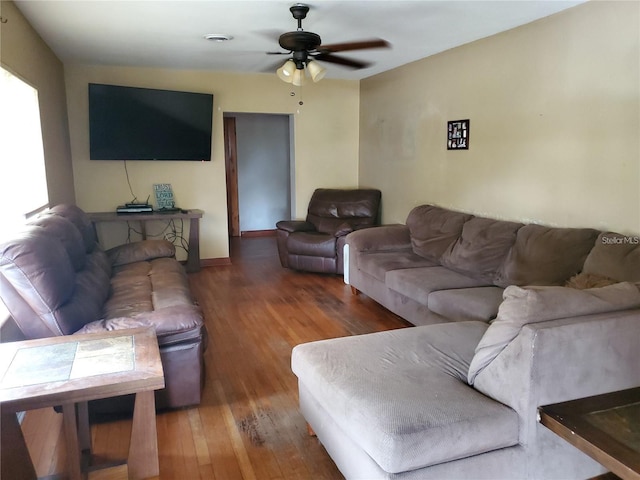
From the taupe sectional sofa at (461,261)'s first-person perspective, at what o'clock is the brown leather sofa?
The brown leather sofa is roughly at 12 o'clock from the taupe sectional sofa.

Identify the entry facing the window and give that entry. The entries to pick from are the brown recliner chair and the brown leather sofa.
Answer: the brown recliner chair

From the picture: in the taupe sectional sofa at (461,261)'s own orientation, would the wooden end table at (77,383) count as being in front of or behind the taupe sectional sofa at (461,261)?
in front

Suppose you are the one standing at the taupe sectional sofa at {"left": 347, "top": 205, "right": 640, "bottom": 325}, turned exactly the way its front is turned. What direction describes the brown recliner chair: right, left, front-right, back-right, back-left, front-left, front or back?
right

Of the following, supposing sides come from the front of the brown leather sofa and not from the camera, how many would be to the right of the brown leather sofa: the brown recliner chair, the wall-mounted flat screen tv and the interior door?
0

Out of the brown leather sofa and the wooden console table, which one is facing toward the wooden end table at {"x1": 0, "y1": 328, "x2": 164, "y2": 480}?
the wooden console table

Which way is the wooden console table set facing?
toward the camera

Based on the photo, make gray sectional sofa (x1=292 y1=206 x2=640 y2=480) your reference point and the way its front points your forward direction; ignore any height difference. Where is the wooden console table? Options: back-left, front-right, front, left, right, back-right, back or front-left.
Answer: right

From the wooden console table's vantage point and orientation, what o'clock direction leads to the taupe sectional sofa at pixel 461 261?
The taupe sectional sofa is roughly at 11 o'clock from the wooden console table.

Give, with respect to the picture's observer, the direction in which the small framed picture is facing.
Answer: facing the viewer and to the left of the viewer

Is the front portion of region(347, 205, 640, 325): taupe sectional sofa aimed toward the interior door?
no

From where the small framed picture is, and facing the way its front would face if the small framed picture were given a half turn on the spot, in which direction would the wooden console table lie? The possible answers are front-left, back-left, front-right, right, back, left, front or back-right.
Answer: back-left

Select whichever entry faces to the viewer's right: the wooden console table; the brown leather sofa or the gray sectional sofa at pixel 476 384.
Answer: the brown leather sofa

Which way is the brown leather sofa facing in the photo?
to the viewer's right

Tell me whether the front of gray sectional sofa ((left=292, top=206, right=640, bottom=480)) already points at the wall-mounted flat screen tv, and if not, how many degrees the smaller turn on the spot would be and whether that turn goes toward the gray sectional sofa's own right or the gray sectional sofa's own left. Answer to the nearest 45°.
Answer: approximately 90° to the gray sectional sofa's own right

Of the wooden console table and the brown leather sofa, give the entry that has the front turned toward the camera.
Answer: the wooden console table

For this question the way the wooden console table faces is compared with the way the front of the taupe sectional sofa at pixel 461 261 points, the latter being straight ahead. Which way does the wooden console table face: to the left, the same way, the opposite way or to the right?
to the left

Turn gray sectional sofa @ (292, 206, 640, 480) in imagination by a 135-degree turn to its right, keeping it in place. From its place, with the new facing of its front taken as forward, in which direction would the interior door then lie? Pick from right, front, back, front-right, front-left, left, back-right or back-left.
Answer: front-left

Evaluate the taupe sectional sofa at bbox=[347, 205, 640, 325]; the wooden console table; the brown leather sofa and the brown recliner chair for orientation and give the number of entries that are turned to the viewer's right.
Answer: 1
